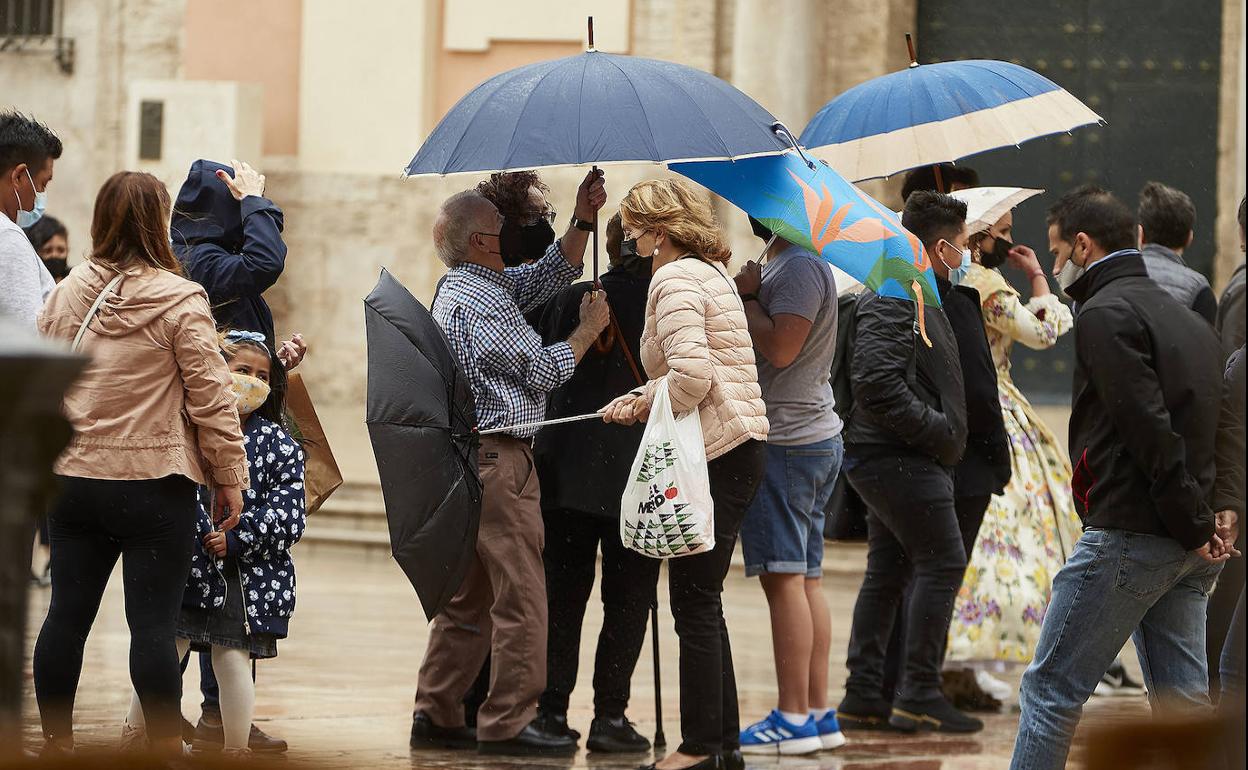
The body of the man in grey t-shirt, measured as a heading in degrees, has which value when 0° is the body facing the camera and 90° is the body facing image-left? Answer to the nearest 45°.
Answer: approximately 90°

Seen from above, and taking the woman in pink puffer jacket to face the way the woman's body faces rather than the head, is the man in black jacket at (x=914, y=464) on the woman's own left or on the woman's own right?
on the woman's own right

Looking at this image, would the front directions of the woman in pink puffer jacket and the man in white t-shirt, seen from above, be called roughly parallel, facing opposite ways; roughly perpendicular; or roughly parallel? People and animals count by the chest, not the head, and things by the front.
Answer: roughly parallel, facing opposite ways

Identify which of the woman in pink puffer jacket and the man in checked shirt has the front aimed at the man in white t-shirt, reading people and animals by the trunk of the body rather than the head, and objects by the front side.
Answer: the woman in pink puffer jacket

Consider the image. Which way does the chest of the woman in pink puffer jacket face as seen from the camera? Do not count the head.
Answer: to the viewer's left

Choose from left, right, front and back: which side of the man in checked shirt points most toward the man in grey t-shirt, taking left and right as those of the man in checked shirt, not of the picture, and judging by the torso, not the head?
front

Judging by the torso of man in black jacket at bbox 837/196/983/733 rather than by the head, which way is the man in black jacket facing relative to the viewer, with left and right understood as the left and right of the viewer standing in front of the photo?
facing to the right of the viewer

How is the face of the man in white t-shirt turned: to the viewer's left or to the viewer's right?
to the viewer's right

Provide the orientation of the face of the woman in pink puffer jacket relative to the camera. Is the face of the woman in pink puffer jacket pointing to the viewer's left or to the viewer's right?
to the viewer's left

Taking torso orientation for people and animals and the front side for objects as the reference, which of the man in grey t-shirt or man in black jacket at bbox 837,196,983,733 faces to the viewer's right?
the man in black jacket

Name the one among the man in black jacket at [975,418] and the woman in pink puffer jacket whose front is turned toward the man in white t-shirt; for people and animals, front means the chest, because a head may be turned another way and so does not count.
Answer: the woman in pink puffer jacket

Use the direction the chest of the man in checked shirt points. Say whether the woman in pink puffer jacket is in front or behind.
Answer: in front

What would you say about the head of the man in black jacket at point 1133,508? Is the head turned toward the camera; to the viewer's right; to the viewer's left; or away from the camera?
to the viewer's left

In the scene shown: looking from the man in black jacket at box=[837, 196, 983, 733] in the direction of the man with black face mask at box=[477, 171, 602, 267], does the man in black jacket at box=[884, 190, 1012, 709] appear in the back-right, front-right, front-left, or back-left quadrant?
back-right
